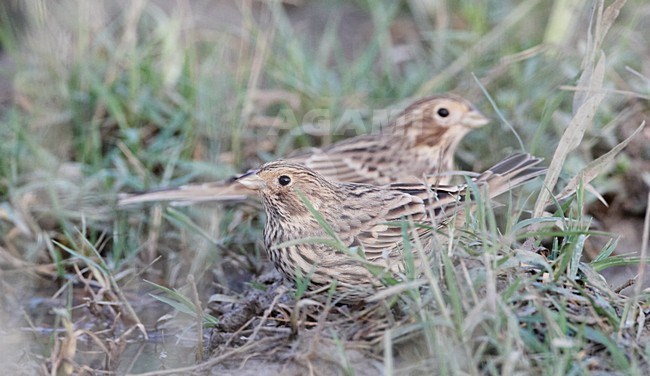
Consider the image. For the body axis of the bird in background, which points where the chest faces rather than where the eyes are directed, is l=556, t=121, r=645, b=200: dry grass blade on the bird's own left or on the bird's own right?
on the bird's own right

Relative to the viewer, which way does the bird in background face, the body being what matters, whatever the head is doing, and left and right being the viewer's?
facing to the right of the viewer

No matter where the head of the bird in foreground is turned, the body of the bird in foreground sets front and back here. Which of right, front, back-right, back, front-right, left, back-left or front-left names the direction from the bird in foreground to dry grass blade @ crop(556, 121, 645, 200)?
back

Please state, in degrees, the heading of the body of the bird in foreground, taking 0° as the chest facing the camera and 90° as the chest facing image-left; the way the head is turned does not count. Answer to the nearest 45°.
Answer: approximately 90°

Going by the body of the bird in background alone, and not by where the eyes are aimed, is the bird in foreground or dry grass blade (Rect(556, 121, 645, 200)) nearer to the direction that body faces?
the dry grass blade

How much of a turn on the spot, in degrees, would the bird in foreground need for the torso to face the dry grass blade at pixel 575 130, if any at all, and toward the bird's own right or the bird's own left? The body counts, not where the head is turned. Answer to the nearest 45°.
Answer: approximately 180°

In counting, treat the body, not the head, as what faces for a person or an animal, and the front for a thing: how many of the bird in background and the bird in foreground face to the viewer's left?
1

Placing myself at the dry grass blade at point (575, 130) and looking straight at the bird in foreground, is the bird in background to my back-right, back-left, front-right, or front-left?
front-right

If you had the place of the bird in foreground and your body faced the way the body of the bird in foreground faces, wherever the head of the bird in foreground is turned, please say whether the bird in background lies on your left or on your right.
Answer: on your right

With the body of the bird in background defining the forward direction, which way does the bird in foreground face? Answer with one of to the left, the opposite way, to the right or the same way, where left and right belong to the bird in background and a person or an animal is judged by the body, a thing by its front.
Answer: the opposite way
